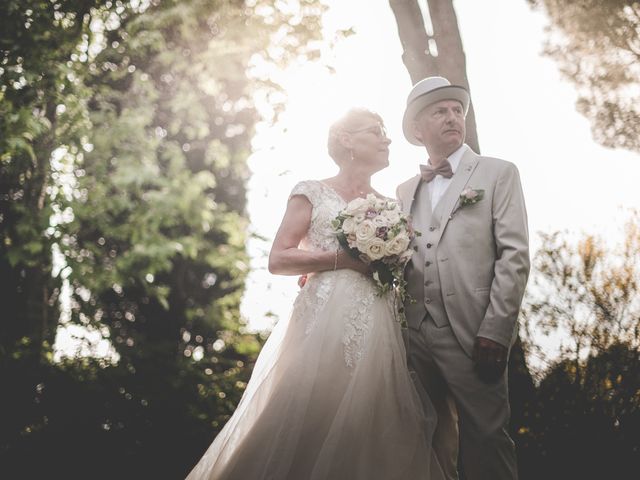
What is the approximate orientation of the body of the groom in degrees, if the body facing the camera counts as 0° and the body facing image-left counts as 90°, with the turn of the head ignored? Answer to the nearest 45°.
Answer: approximately 45°

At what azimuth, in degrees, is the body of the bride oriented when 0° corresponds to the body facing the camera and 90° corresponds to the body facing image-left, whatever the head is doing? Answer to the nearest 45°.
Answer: approximately 315°

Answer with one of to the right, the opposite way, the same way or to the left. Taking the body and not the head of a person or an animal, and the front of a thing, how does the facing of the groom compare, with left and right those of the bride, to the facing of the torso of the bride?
to the right

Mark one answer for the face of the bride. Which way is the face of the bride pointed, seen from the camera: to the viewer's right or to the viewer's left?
to the viewer's right
